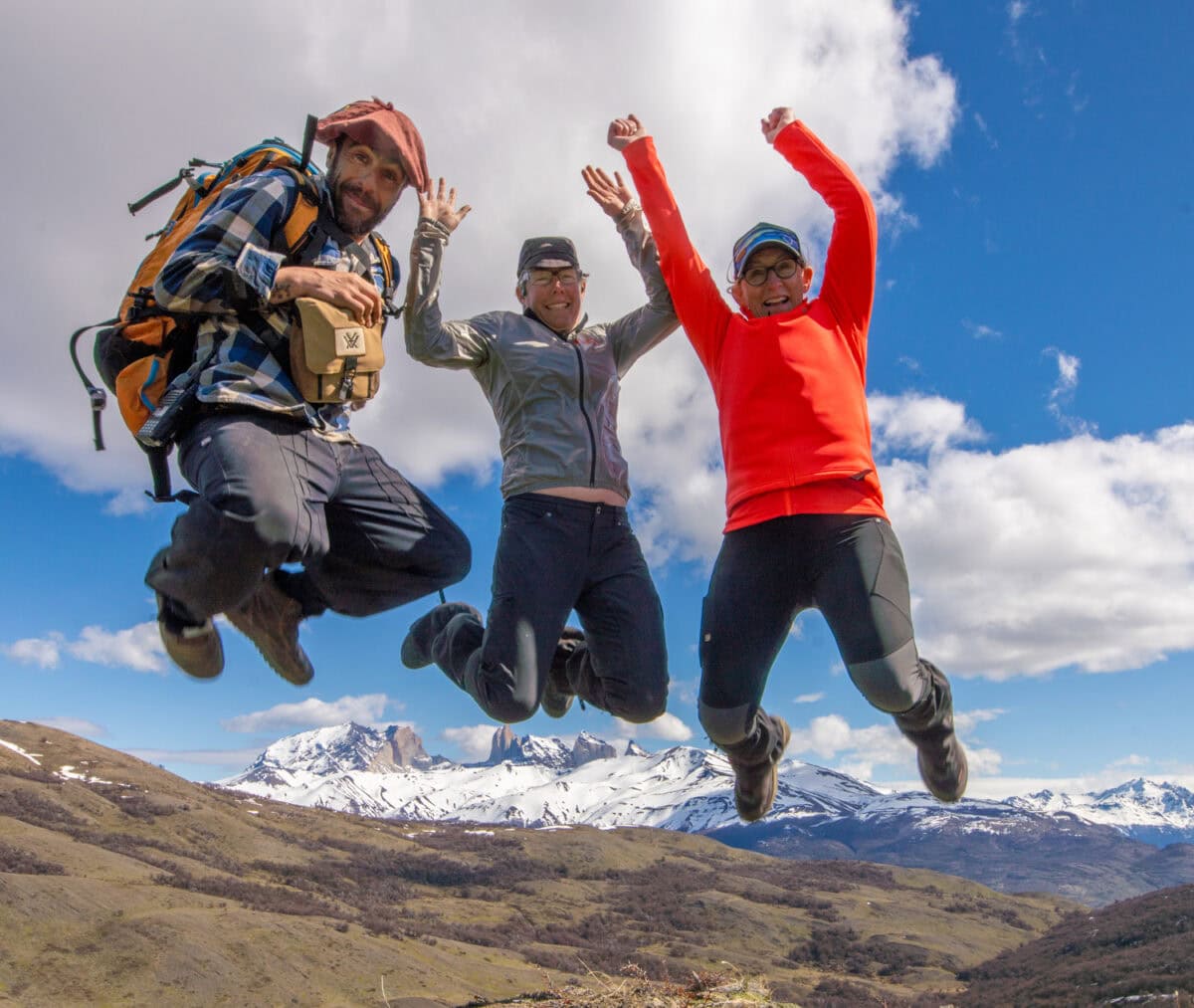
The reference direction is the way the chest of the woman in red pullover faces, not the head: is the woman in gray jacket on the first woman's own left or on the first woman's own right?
on the first woman's own right

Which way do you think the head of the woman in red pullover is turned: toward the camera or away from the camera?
toward the camera

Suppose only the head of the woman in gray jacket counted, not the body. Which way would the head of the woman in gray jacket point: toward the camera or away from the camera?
toward the camera

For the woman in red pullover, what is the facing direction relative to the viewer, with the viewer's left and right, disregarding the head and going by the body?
facing the viewer
